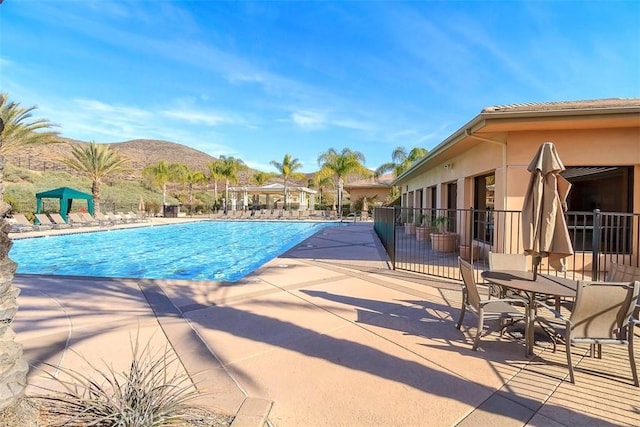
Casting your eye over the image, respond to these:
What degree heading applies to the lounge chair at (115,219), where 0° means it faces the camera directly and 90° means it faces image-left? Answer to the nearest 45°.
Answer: approximately 315°

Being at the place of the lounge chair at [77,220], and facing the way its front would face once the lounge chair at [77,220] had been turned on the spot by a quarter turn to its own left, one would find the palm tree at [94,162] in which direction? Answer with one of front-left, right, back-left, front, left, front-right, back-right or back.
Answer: front-left

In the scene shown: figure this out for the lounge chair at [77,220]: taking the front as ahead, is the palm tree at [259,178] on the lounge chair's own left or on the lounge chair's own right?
on the lounge chair's own left

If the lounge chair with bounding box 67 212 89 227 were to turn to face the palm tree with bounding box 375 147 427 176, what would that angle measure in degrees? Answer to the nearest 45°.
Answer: approximately 45° to its left

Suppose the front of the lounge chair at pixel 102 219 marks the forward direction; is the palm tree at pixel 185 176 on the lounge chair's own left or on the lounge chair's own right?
on the lounge chair's own left

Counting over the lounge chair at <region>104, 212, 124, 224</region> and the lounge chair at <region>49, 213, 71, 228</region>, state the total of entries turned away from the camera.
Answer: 0

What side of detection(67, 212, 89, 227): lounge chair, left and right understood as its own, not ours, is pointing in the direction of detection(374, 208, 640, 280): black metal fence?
front

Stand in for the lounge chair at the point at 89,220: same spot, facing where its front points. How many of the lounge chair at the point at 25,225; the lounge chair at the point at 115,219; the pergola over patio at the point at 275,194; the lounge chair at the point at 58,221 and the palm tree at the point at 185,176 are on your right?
2

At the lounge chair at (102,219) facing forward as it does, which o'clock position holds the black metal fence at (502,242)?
The black metal fence is roughly at 1 o'clock from the lounge chair.

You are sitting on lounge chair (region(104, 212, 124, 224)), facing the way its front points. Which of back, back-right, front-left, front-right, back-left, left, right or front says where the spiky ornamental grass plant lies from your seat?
front-right

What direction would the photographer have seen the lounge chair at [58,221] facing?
facing the viewer and to the right of the viewer

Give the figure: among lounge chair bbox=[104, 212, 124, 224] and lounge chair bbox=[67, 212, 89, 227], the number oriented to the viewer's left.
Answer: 0

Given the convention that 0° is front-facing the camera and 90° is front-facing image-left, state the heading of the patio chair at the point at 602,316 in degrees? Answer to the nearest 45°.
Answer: approximately 135°

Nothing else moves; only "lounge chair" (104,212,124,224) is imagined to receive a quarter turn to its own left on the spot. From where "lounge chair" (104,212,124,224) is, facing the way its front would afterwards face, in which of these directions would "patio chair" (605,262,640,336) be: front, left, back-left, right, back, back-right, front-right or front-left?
back-right
